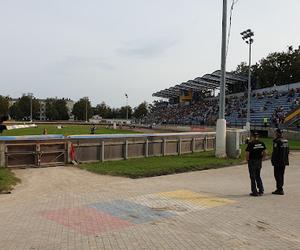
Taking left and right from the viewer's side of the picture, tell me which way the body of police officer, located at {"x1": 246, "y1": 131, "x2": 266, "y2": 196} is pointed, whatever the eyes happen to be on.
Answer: facing away from the viewer and to the left of the viewer

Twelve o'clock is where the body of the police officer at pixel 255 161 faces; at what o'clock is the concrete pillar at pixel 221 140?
The concrete pillar is roughly at 1 o'clock from the police officer.
